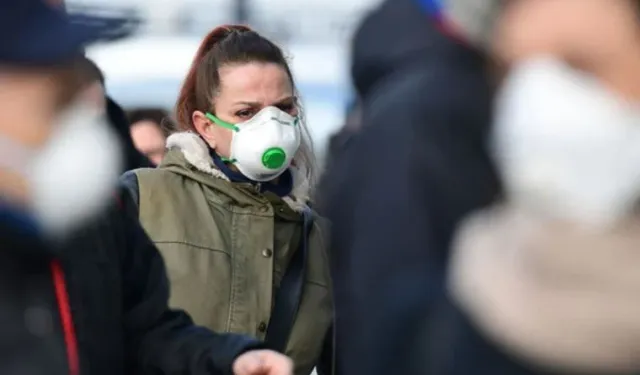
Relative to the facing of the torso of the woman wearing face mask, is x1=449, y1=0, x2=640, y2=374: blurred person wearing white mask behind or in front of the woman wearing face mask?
in front

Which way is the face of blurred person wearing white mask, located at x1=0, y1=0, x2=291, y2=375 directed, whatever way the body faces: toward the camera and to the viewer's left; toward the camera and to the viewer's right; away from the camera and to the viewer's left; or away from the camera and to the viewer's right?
toward the camera and to the viewer's right

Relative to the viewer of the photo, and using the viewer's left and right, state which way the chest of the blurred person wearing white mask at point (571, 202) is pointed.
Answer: facing the viewer and to the left of the viewer

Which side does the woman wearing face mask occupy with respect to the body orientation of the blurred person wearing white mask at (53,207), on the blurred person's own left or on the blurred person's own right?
on the blurred person's own left

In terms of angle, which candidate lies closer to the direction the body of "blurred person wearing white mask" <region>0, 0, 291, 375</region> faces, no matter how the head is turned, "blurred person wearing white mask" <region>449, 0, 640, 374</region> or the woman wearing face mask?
the blurred person wearing white mask

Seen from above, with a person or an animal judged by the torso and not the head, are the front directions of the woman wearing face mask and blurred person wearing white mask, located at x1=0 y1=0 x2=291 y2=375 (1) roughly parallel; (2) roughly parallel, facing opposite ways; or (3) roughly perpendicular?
roughly parallel

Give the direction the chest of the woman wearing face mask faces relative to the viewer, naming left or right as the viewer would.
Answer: facing the viewer and to the right of the viewer

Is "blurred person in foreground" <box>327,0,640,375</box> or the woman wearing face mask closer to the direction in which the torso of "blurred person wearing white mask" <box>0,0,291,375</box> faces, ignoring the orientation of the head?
the blurred person in foreground

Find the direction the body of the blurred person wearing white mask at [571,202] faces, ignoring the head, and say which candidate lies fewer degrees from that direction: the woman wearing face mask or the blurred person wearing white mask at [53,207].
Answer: the blurred person wearing white mask

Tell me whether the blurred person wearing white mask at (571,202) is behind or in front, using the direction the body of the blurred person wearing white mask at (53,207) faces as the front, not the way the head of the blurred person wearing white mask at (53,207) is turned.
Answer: in front

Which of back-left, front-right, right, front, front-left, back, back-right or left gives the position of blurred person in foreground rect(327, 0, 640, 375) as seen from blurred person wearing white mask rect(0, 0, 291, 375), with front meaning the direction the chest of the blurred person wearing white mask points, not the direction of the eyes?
front

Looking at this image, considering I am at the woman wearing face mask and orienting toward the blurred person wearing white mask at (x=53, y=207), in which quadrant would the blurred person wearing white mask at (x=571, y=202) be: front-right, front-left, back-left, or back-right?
front-left

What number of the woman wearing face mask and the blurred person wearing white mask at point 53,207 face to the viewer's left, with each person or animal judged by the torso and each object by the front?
0

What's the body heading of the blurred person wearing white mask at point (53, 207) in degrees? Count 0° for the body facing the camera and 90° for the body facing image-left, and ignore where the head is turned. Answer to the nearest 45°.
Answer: approximately 315°

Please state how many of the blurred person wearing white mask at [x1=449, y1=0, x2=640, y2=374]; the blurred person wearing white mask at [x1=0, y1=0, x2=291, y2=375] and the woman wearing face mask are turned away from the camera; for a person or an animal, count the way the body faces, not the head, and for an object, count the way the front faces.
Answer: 0

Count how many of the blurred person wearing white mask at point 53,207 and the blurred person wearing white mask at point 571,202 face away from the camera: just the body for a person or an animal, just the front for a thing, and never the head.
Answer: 0
